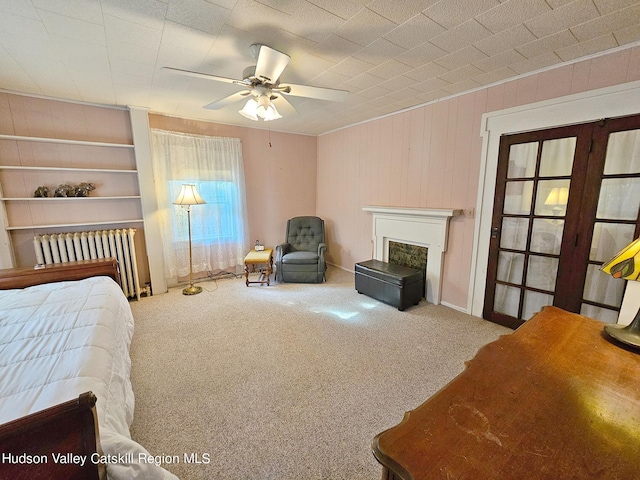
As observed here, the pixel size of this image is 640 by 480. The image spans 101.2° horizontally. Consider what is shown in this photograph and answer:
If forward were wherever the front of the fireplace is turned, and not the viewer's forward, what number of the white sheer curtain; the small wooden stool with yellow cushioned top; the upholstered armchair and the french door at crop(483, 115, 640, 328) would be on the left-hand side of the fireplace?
1

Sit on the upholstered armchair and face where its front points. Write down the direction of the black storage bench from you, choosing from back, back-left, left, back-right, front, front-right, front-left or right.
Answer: front-left

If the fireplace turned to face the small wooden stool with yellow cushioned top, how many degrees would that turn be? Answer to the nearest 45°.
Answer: approximately 45° to its right

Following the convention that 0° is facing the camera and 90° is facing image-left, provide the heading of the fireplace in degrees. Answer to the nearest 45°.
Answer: approximately 45°

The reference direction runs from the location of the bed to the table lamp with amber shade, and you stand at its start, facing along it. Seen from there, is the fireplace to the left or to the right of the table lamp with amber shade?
left

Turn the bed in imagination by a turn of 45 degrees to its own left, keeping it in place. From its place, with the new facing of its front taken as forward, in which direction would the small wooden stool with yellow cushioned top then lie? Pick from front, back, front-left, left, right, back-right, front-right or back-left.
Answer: left

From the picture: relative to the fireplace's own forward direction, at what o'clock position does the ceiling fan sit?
The ceiling fan is roughly at 12 o'clock from the fireplace.

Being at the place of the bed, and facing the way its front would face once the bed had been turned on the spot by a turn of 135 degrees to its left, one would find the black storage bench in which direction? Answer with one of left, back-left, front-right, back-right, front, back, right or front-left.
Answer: front-right

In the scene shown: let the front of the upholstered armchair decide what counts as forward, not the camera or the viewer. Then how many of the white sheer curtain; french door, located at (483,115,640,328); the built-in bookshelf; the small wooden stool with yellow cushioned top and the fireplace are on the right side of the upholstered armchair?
3

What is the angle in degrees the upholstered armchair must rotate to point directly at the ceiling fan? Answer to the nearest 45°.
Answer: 0° — it already faces it

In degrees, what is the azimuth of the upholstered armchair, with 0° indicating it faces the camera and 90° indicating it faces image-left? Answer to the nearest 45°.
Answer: approximately 0°

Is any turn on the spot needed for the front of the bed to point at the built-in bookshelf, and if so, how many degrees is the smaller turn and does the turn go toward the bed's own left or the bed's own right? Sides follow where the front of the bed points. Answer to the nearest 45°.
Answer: approximately 180°

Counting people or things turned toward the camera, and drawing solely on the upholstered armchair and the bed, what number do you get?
2

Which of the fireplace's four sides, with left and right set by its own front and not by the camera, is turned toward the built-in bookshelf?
front

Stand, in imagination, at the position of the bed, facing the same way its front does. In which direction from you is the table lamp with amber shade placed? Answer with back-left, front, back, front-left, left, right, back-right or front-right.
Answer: front-left

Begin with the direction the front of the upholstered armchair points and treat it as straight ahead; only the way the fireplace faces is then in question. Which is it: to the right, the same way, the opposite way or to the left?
to the right
